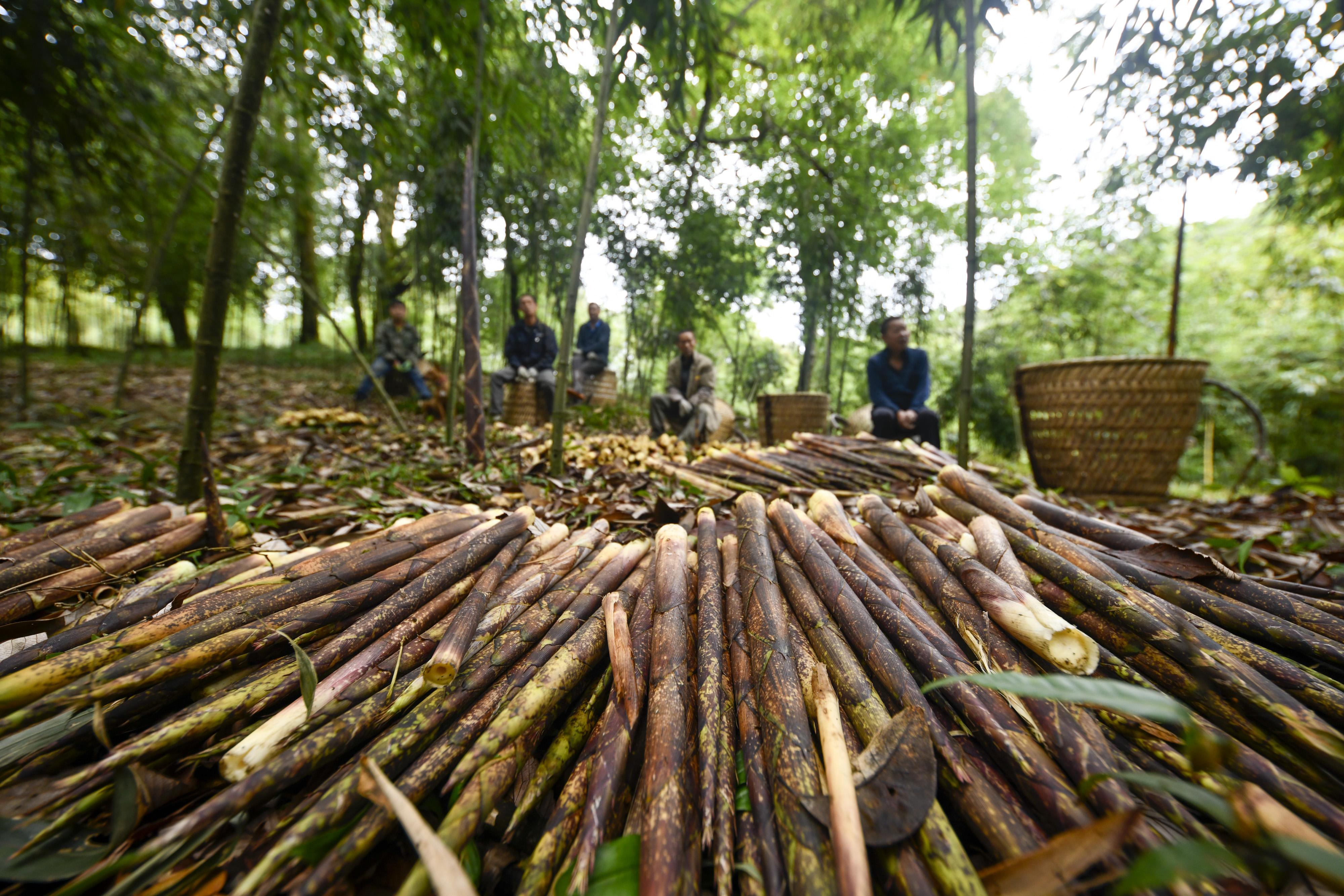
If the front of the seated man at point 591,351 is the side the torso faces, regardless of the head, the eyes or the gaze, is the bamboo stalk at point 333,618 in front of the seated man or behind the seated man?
in front

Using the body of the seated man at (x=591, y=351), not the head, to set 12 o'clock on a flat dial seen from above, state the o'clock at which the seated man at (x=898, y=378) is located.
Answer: the seated man at (x=898, y=378) is roughly at 9 o'clock from the seated man at (x=591, y=351).

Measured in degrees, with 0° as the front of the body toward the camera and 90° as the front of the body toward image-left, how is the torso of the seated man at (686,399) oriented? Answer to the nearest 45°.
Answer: approximately 0°

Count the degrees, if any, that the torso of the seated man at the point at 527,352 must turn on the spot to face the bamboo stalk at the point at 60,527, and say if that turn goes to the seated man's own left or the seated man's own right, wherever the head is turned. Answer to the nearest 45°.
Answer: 0° — they already face it

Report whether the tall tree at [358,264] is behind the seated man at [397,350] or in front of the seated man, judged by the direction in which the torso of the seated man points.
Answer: behind

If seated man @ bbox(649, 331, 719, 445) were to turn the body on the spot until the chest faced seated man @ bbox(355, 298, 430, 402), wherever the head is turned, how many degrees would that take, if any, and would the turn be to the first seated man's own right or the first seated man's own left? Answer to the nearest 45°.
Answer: approximately 90° to the first seated man's own right

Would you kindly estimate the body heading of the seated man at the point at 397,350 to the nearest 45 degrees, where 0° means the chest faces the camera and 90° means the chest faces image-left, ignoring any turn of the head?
approximately 0°

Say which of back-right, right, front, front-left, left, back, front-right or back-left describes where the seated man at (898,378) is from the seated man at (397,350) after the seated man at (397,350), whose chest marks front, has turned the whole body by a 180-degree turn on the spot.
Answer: back-right

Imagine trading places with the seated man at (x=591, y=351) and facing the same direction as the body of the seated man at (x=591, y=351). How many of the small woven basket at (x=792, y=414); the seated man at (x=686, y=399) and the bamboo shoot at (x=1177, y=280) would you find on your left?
3

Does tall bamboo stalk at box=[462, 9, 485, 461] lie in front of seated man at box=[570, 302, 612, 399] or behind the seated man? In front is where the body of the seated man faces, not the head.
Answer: in front
